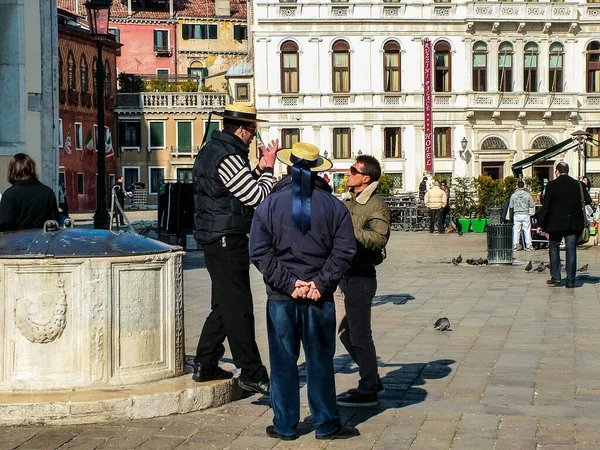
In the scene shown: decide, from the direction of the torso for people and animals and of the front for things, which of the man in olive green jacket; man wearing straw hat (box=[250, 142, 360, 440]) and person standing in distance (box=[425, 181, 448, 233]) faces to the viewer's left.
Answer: the man in olive green jacket

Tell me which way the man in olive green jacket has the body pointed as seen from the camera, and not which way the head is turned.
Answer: to the viewer's left

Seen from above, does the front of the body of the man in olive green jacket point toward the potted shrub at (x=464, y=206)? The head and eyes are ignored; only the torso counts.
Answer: no

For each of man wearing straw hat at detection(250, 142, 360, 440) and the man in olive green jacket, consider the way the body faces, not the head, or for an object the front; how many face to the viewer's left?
1

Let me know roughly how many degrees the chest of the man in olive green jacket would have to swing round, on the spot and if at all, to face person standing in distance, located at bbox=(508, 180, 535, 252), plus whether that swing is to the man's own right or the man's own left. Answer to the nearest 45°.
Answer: approximately 90° to the man's own right

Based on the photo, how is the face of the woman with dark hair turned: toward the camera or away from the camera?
away from the camera

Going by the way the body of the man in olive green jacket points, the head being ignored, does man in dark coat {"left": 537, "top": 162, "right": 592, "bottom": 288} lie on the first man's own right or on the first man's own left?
on the first man's own right

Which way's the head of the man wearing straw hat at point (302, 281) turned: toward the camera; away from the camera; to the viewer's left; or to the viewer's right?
away from the camera

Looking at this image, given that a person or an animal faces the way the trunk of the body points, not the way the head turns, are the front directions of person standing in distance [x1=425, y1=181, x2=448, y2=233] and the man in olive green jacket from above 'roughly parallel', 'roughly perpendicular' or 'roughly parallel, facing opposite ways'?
roughly perpendicular

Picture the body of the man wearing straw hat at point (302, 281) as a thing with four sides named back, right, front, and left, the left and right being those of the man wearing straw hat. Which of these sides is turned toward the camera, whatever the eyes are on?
back

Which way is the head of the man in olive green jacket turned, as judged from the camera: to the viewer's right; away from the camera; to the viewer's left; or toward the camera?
to the viewer's left
